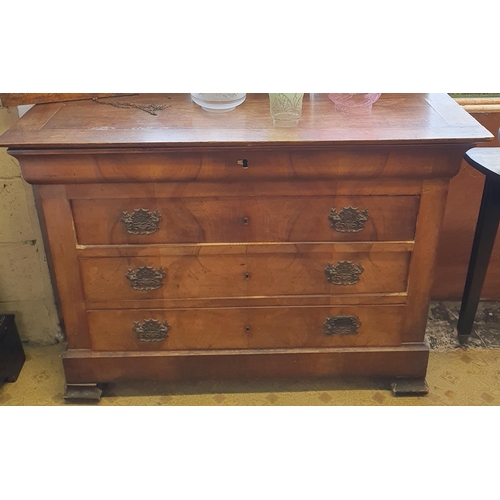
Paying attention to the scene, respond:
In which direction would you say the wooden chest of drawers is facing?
toward the camera
